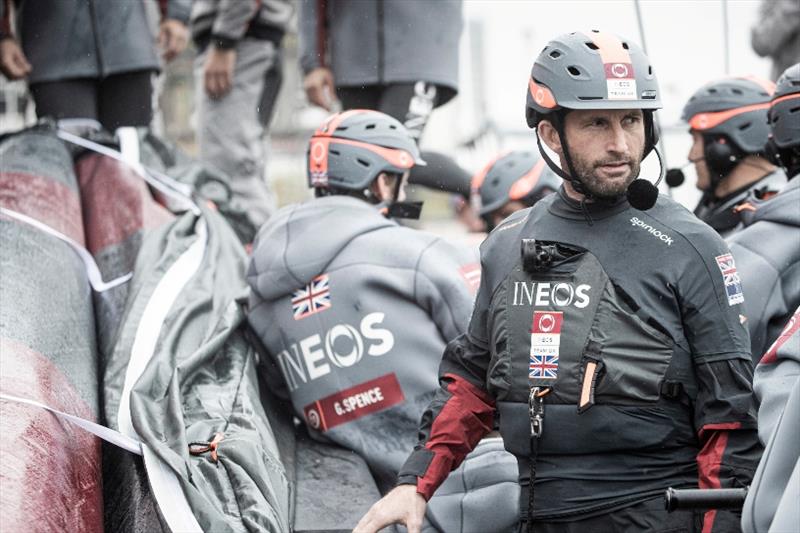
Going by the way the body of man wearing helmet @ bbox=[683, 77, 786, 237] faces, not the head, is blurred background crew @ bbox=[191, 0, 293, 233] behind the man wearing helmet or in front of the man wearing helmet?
in front

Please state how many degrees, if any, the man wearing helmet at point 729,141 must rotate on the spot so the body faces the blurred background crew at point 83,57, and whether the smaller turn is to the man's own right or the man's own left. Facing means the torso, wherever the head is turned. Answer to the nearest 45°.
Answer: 0° — they already face them

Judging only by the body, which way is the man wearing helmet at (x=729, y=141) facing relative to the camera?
to the viewer's left

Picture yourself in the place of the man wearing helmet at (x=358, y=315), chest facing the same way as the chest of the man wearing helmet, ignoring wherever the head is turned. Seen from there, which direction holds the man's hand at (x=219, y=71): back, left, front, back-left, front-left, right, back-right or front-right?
front-left

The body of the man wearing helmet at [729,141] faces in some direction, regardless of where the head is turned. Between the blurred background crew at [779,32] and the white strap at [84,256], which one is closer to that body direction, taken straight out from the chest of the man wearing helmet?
the white strap

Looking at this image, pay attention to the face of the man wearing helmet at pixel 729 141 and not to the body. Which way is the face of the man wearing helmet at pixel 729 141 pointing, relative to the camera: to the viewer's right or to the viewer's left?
to the viewer's left

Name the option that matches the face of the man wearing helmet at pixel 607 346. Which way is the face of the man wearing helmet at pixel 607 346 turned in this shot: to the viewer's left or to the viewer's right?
to the viewer's right

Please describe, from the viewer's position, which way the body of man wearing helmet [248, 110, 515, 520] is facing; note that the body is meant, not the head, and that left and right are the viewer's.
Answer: facing away from the viewer and to the right of the viewer

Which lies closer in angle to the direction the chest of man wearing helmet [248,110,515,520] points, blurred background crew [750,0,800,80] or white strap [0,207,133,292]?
the blurred background crew

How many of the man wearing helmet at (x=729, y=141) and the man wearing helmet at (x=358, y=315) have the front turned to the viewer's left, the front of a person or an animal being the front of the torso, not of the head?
1

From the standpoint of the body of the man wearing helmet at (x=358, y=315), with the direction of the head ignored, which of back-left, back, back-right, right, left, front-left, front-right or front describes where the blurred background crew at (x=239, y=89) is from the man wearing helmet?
front-left

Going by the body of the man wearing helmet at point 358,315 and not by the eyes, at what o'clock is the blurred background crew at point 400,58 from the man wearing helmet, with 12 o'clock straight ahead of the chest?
The blurred background crew is roughly at 11 o'clock from the man wearing helmet.

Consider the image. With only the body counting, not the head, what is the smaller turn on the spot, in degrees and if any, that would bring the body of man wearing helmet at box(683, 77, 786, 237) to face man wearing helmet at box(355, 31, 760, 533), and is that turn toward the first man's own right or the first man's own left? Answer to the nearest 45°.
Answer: approximately 90° to the first man's own left
